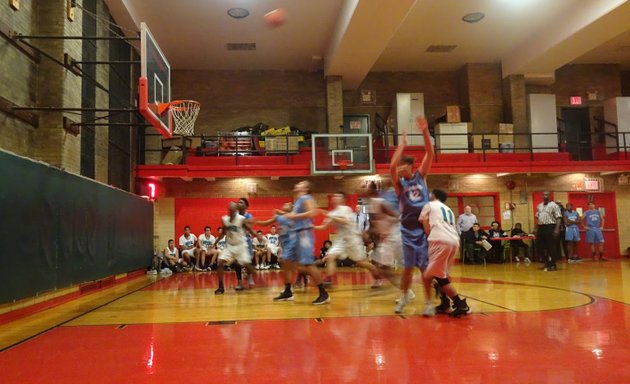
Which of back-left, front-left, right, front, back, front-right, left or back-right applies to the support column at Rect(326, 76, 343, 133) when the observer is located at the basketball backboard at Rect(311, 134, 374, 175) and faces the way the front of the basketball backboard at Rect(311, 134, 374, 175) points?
back

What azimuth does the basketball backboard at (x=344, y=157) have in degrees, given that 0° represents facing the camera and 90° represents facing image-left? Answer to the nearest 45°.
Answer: approximately 0°

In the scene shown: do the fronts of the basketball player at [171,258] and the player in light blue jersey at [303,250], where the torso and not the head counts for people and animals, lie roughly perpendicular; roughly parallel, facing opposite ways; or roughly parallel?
roughly perpendicular

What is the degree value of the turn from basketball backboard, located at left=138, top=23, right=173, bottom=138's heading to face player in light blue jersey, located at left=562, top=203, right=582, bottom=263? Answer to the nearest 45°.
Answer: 0° — it already faces them

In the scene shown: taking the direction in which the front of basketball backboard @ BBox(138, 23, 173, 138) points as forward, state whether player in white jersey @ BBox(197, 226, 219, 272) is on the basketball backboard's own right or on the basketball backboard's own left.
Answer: on the basketball backboard's own left
